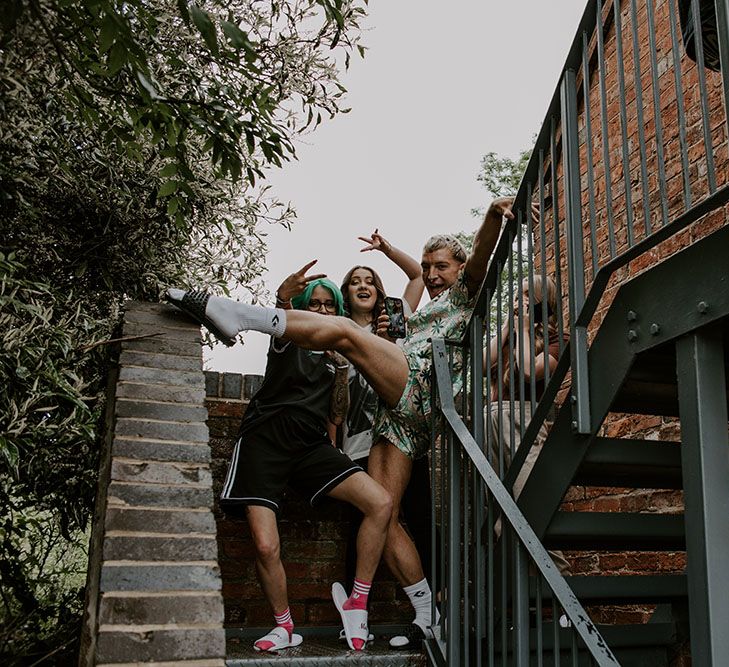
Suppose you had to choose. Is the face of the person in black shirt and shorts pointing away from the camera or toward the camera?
toward the camera

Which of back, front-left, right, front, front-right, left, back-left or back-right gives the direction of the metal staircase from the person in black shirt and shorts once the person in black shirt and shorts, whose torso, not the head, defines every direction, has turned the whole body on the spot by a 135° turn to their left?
right

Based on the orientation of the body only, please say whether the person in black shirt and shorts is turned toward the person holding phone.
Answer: no

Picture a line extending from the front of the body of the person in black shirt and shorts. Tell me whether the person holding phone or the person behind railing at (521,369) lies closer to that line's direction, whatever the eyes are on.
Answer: the person behind railing

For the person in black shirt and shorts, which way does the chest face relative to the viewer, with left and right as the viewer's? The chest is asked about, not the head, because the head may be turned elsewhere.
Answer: facing the viewer

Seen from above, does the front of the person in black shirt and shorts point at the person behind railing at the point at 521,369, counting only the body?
no

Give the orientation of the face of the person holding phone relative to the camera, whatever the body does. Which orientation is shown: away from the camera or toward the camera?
toward the camera
